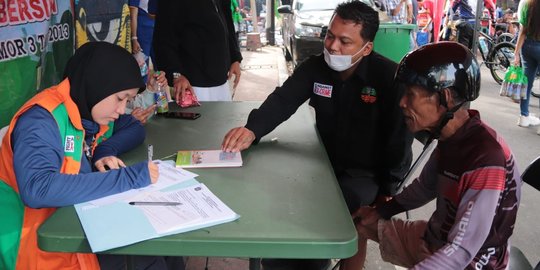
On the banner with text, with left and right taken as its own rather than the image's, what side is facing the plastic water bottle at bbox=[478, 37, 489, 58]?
left

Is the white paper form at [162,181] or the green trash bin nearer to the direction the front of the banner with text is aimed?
the white paper form

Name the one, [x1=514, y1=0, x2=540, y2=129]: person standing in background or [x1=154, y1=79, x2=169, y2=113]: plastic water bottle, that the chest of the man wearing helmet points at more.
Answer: the plastic water bottle

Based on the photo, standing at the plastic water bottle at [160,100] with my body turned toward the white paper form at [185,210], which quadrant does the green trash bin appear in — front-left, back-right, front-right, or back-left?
back-left

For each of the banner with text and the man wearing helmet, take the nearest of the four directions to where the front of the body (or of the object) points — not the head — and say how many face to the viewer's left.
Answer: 1

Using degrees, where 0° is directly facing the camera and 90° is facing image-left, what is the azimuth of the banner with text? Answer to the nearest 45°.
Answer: approximately 315°

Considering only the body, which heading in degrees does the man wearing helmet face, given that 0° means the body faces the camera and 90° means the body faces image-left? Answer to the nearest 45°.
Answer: approximately 90°

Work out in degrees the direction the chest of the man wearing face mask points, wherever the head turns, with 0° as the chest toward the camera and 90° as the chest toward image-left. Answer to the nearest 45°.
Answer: approximately 45°

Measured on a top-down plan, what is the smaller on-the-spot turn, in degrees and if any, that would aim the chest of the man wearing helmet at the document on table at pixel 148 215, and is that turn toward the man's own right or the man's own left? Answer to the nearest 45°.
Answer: approximately 45° to the man's own left

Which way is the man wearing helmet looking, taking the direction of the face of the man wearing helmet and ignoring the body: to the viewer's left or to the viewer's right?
to the viewer's left
